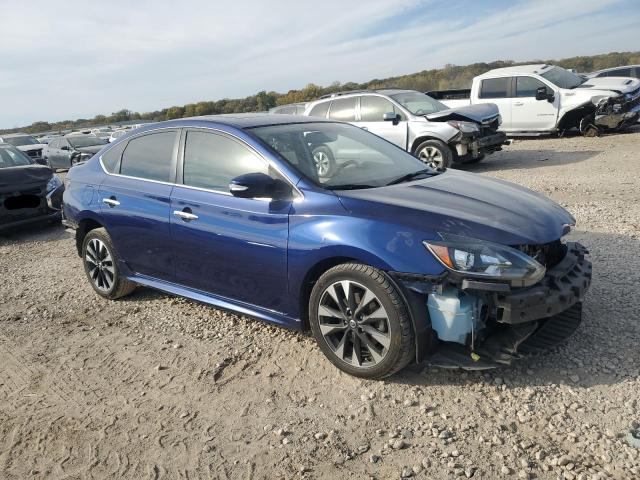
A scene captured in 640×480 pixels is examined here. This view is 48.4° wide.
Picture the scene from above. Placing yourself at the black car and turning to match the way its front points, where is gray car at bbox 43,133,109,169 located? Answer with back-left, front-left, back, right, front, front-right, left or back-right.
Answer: back-left

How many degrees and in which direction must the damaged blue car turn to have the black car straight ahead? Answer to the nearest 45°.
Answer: approximately 180°

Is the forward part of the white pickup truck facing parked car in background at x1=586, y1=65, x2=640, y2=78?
no

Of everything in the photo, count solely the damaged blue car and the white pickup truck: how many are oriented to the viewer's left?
0

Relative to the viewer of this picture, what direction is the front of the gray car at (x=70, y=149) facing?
facing the viewer and to the right of the viewer

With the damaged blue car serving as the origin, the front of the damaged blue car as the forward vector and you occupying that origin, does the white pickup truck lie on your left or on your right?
on your left

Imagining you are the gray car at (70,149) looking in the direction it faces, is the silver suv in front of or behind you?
in front

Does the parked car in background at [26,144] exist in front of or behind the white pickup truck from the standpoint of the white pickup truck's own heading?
behind

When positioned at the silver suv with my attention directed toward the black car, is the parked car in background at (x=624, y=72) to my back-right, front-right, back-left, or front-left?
back-right

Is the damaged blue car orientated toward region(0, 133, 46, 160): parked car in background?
no

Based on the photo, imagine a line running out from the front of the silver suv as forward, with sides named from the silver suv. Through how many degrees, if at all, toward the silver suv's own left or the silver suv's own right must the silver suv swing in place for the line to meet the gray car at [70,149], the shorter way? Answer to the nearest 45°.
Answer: approximately 180°

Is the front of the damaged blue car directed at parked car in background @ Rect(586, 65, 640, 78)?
no

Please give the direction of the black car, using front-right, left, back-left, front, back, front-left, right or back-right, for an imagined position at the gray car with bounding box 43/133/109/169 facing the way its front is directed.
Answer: front-right

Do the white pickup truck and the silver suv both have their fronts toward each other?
no

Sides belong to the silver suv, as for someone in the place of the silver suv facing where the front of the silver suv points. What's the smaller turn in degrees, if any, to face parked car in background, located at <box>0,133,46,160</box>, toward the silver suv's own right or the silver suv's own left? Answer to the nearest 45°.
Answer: approximately 180°

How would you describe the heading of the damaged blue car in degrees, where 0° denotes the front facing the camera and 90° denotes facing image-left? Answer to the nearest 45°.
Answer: approximately 315°

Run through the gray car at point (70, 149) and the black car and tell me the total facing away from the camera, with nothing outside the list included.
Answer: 0
